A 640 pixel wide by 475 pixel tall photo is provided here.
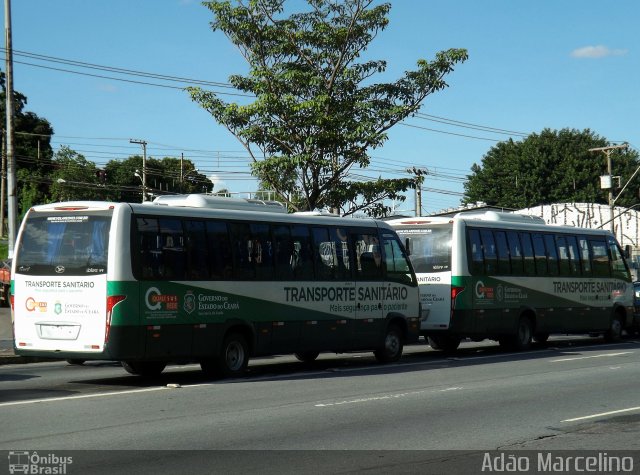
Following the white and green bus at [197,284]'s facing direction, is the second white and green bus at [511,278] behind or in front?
in front

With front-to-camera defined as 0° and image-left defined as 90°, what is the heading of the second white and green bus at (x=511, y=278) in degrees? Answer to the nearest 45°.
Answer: approximately 225°

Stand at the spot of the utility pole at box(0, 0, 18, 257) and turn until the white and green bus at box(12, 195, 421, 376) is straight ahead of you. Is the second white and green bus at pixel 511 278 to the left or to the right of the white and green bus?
left

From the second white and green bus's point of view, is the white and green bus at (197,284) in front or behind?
behind

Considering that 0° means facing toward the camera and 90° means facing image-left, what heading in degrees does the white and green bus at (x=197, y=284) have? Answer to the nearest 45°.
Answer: approximately 225°

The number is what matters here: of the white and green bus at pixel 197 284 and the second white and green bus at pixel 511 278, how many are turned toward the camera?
0

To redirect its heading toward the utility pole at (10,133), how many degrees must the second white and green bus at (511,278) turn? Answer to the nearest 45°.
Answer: approximately 135° to its left
